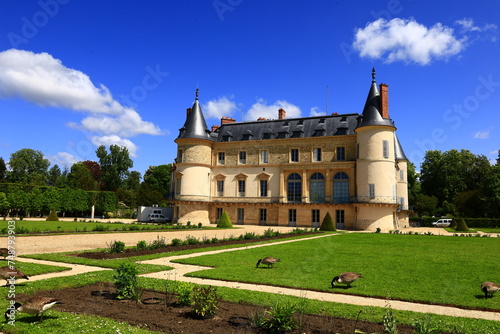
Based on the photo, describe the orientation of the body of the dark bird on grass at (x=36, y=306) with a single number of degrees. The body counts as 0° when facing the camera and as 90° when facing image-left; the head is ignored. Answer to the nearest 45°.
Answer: approximately 90°

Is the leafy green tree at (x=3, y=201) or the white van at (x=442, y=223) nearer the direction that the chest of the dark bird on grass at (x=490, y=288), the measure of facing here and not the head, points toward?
the leafy green tree

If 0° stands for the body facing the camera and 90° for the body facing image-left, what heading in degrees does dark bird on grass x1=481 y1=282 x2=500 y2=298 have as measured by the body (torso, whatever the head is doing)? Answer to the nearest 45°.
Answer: approximately 90°

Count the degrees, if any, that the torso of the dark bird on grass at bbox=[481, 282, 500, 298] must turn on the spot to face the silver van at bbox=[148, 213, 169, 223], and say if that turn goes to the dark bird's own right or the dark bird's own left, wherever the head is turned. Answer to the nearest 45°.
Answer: approximately 45° to the dark bird's own right

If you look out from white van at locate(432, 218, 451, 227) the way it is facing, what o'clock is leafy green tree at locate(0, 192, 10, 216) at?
The leafy green tree is roughly at 11 o'clock from the white van.

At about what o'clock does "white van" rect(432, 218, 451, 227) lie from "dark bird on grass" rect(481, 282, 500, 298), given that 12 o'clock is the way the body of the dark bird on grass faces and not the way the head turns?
The white van is roughly at 3 o'clock from the dark bird on grass.

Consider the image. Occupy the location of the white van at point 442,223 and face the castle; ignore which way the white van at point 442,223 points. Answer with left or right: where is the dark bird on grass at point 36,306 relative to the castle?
left

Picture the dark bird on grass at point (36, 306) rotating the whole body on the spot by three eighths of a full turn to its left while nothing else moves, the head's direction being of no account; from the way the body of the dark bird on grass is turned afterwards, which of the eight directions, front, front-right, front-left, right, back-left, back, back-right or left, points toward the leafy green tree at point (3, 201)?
back-left

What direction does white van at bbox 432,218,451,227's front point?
to the viewer's left
